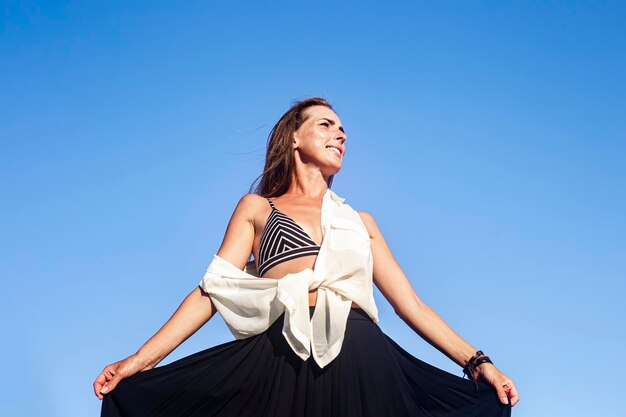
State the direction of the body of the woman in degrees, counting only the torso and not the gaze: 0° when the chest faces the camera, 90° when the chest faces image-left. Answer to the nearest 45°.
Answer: approximately 0°
